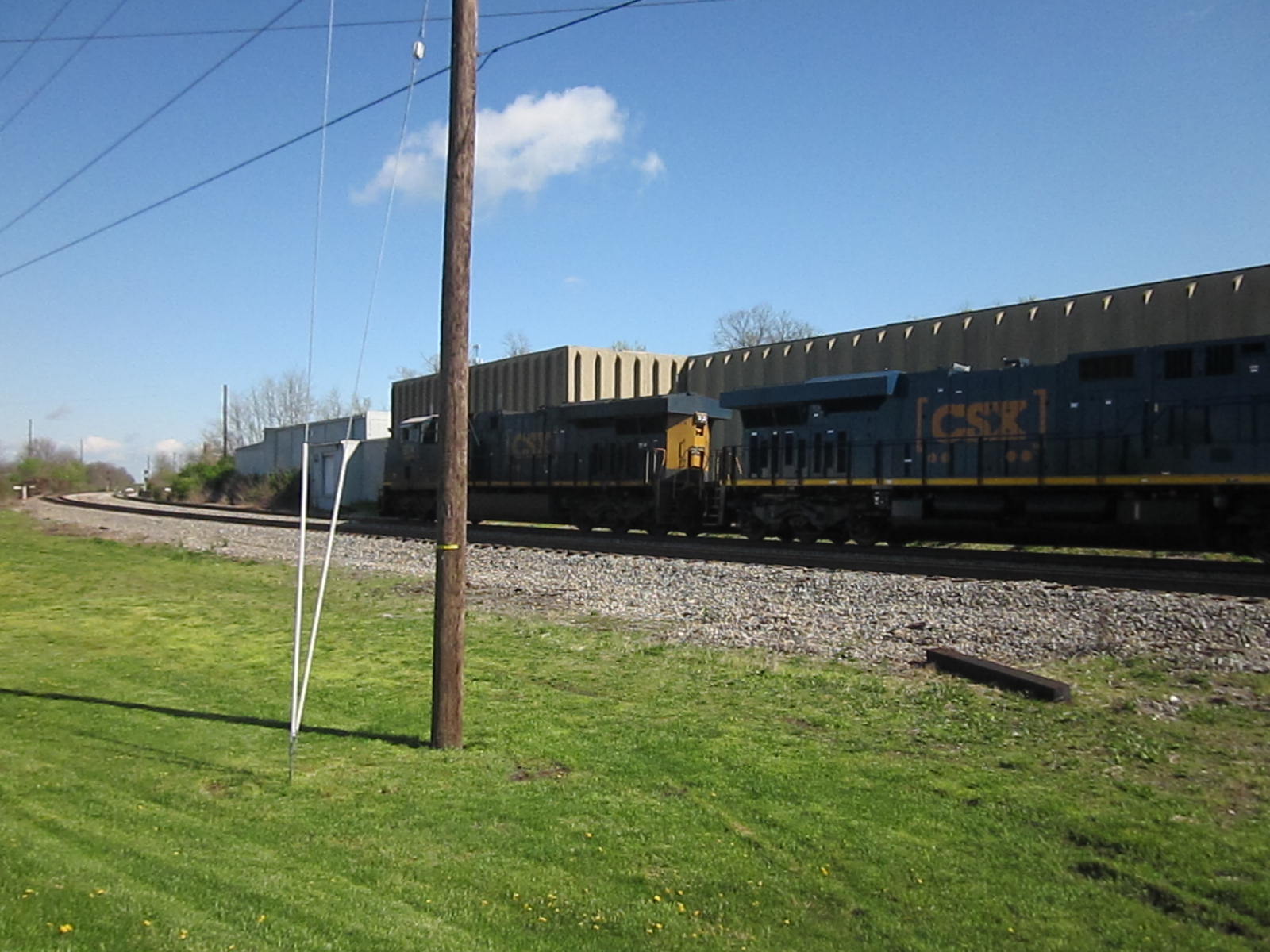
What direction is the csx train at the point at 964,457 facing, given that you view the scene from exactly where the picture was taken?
facing away from the viewer and to the left of the viewer

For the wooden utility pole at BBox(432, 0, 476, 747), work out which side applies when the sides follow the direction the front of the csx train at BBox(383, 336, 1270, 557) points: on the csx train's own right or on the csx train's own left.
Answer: on the csx train's own left
